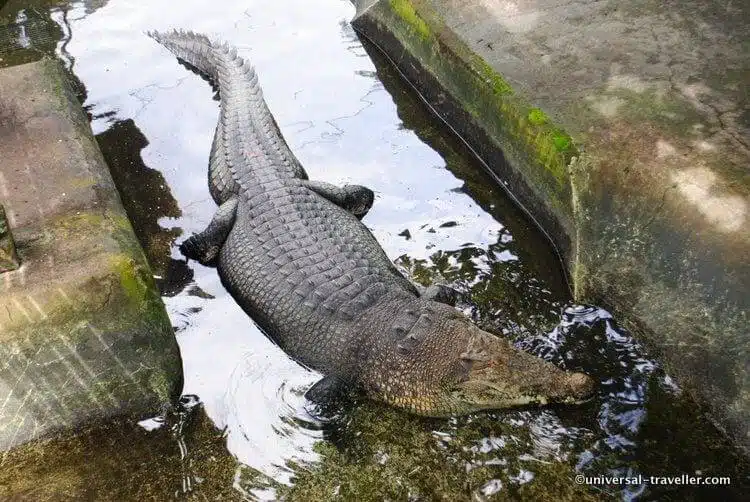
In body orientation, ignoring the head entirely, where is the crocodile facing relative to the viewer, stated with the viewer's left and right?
facing the viewer and to the right of the viewer
